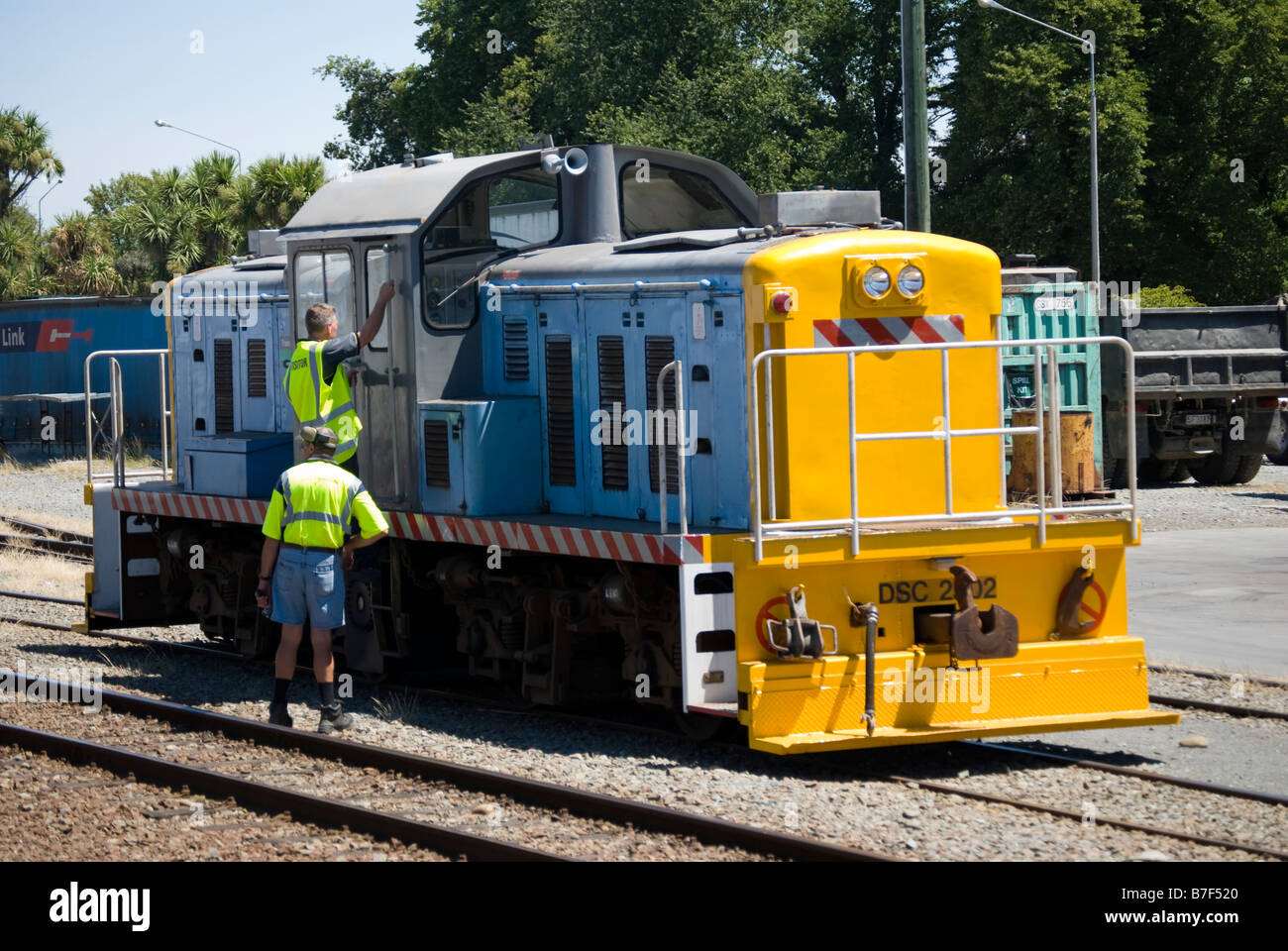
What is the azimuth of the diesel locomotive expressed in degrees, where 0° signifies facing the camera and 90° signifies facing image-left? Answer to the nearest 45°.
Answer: approximately 315°

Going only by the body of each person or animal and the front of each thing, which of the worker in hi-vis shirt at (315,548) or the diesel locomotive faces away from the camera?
the worker in hi-vis shirt

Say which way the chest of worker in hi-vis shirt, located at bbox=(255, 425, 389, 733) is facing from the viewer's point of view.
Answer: away from the camera

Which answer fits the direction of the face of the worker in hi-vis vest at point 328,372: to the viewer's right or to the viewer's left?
to the viewer's right

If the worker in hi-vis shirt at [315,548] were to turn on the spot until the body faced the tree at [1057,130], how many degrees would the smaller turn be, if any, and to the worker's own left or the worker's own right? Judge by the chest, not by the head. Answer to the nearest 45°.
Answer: approximately 45° to the worker's own right

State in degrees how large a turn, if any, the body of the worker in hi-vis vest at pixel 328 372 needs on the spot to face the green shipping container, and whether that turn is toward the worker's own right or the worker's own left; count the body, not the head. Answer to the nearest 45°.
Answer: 0° — they already face it

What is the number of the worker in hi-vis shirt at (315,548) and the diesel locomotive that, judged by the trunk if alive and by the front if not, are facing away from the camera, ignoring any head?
1

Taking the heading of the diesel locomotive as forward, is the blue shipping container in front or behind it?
behind

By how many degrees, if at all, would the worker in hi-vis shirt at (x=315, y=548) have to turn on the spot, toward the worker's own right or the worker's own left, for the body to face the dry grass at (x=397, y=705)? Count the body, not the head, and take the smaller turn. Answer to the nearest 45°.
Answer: approximately 45° to the worker's own right
